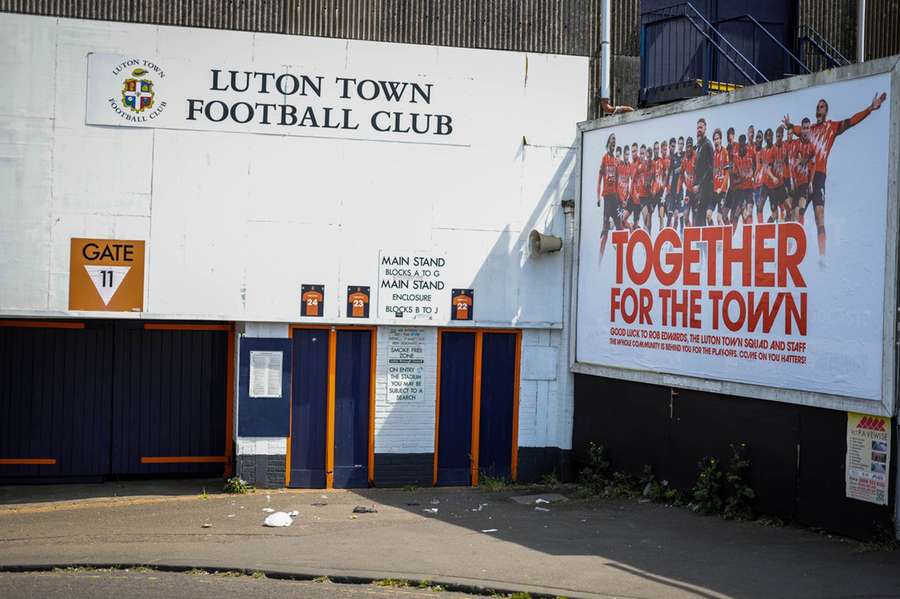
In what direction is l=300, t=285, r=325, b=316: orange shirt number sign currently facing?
toward the camera

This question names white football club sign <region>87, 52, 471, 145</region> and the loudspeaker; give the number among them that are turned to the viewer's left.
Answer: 1

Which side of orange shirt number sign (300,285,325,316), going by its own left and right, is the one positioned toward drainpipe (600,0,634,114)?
left

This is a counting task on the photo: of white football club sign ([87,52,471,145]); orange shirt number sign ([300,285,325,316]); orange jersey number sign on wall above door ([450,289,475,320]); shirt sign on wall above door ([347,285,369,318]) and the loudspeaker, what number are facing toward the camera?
4

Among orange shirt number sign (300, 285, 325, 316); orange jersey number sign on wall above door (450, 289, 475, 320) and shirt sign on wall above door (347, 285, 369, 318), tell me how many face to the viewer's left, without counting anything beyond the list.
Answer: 0

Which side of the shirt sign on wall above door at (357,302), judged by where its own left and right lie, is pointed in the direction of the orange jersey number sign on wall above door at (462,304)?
left

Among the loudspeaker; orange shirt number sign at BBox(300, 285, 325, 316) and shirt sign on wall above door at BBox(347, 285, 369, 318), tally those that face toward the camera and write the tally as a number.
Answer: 2

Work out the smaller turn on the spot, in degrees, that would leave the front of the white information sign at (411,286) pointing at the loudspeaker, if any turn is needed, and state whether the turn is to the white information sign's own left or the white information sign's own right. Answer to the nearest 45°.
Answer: approximately 90° to the white information sign's own left

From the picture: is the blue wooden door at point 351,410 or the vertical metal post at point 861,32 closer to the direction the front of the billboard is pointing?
the blue wooden door

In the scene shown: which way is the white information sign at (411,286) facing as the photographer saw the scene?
facing the viewer

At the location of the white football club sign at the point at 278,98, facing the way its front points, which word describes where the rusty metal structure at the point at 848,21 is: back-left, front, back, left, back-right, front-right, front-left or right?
left

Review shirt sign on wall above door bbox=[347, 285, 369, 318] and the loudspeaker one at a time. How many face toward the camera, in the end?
1
